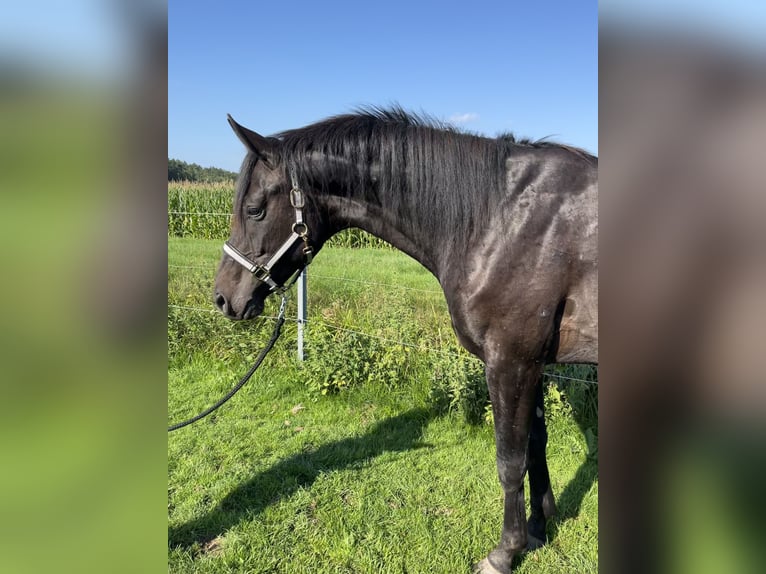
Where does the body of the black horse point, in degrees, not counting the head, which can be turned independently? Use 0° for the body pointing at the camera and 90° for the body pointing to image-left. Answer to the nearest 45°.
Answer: approximately 90°

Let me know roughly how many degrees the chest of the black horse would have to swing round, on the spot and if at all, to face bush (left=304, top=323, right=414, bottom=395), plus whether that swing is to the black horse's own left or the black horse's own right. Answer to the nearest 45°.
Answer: approximately 90° to the black horse's own right

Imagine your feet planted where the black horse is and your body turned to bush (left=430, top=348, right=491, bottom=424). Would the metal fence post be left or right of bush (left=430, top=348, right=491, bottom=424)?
left

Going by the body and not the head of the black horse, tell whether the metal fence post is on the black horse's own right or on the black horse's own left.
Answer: on the black horse's own right

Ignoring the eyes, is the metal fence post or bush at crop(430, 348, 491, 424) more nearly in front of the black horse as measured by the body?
the metal fence post

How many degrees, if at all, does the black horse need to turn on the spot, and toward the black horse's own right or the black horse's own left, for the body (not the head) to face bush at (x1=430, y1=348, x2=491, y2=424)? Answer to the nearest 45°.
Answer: approximately 90° to the black horse's own right
